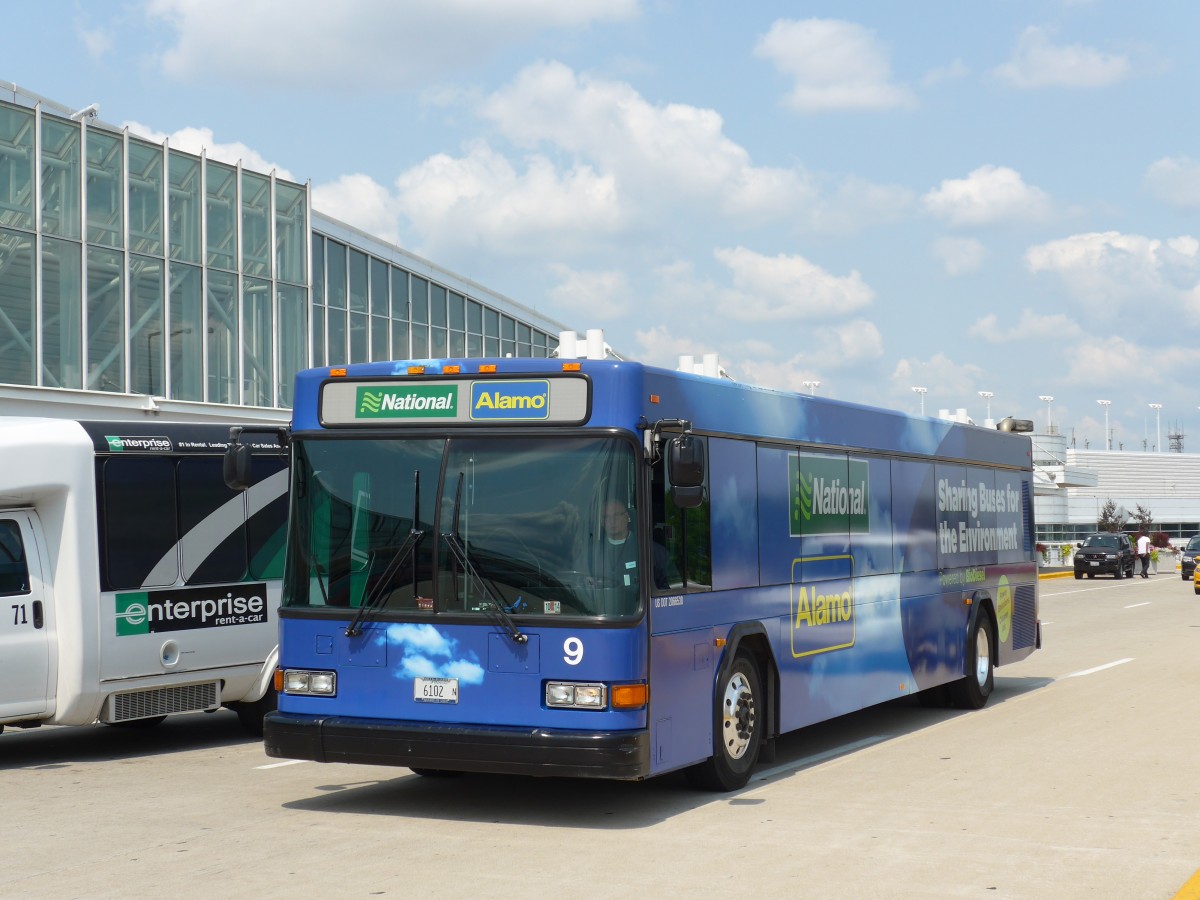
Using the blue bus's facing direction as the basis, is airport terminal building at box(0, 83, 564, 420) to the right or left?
on its right

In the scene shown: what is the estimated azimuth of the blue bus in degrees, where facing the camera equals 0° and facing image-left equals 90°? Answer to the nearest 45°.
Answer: approximately 45°
